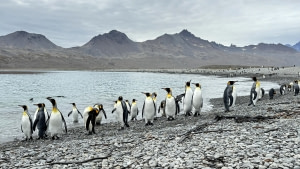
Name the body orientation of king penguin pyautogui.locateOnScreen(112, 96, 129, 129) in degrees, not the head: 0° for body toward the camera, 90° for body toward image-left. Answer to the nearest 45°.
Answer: approximately 45°

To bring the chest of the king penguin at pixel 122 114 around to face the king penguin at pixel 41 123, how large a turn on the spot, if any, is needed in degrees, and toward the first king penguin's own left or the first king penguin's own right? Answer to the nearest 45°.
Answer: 0° — it already faces it
